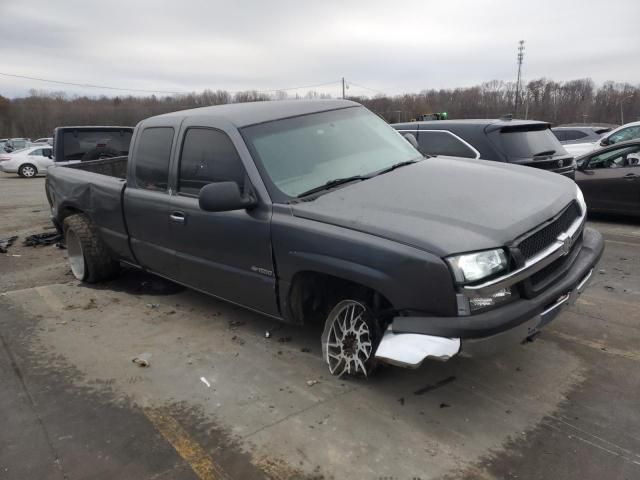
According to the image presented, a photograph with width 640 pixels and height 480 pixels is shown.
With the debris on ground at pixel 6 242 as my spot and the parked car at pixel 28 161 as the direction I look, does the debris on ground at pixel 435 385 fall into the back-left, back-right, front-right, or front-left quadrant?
back-right

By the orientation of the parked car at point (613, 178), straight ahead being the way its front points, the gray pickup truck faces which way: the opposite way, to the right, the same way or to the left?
the opposite way

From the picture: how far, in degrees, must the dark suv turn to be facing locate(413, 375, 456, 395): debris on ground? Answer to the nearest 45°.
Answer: approximately 135° to its left

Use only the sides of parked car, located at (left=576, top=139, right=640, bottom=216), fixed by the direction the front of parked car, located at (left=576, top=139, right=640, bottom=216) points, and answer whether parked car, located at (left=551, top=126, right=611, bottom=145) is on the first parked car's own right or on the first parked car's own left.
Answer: on the first parked car's own right

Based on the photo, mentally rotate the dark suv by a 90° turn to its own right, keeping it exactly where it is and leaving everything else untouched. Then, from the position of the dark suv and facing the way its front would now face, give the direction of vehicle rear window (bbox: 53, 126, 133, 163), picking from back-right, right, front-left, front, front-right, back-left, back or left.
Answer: back-left

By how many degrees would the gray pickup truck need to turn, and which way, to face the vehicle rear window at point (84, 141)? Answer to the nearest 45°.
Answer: approximately 180°

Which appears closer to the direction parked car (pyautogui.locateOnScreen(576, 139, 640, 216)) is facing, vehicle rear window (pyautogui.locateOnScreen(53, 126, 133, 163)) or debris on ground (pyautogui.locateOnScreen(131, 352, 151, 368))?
the vehicle rear window

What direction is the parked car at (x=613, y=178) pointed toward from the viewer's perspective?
to the viewer's left

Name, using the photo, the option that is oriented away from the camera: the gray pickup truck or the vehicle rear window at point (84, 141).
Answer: the vehicle rear window
